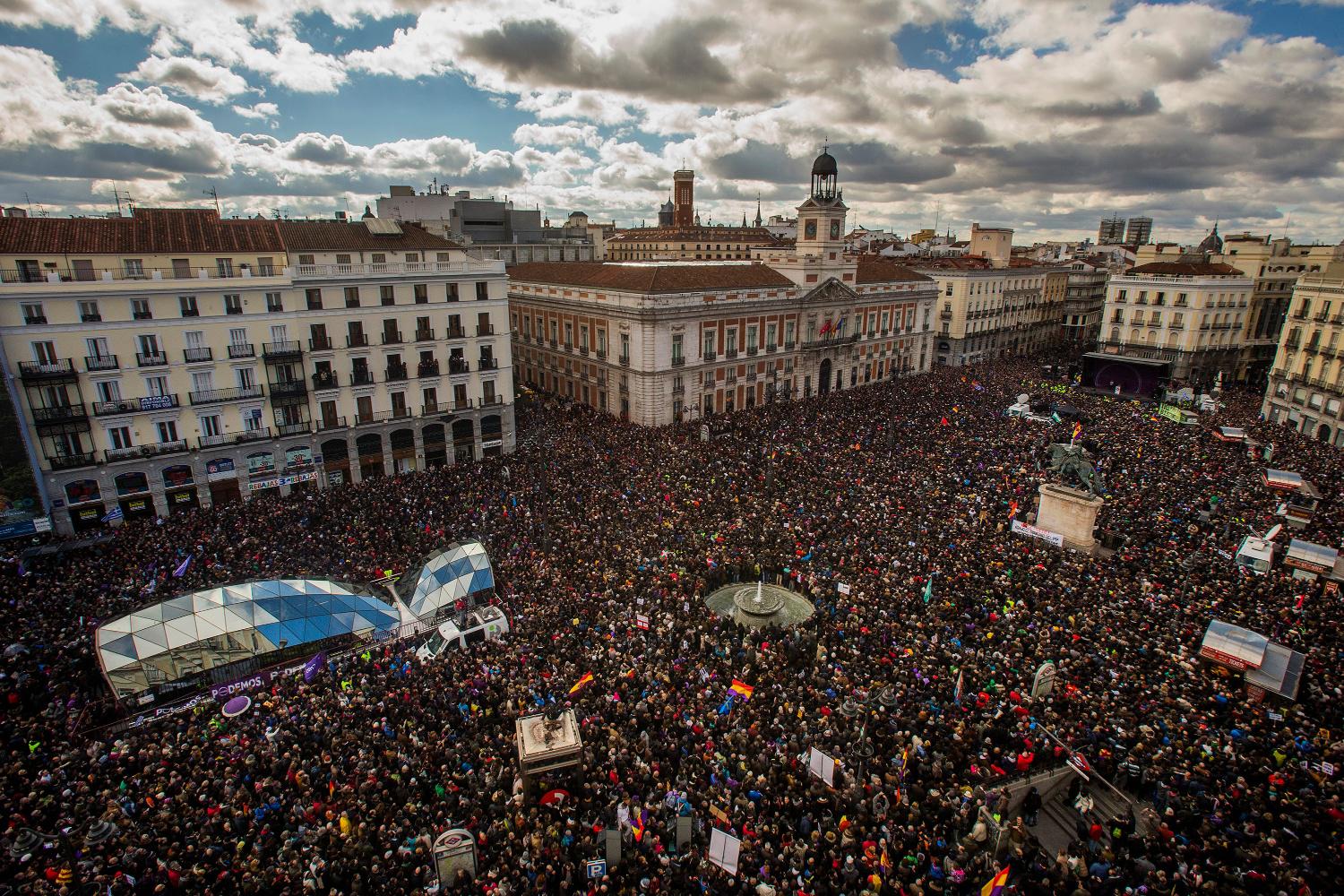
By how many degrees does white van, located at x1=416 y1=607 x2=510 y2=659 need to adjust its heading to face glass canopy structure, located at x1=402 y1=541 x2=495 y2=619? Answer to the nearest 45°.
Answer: approximately 135° to its right

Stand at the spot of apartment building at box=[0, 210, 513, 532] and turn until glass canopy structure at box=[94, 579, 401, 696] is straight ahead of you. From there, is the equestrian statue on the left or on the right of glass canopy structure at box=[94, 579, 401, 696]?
left

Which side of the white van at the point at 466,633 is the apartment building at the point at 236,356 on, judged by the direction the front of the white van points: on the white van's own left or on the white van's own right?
on the white van's own right

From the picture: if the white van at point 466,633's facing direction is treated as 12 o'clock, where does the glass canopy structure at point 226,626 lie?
The glass canopy structure is roughly at 2 o'clock from the white van.

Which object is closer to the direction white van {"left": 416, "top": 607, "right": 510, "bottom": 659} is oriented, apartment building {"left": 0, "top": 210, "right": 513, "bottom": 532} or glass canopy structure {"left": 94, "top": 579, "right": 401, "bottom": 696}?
the glass canopy structure

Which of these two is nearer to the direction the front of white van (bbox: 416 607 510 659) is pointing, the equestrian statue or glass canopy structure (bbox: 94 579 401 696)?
the glass canopy structure

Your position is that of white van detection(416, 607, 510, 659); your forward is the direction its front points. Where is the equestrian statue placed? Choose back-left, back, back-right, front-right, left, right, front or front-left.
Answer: back-left
